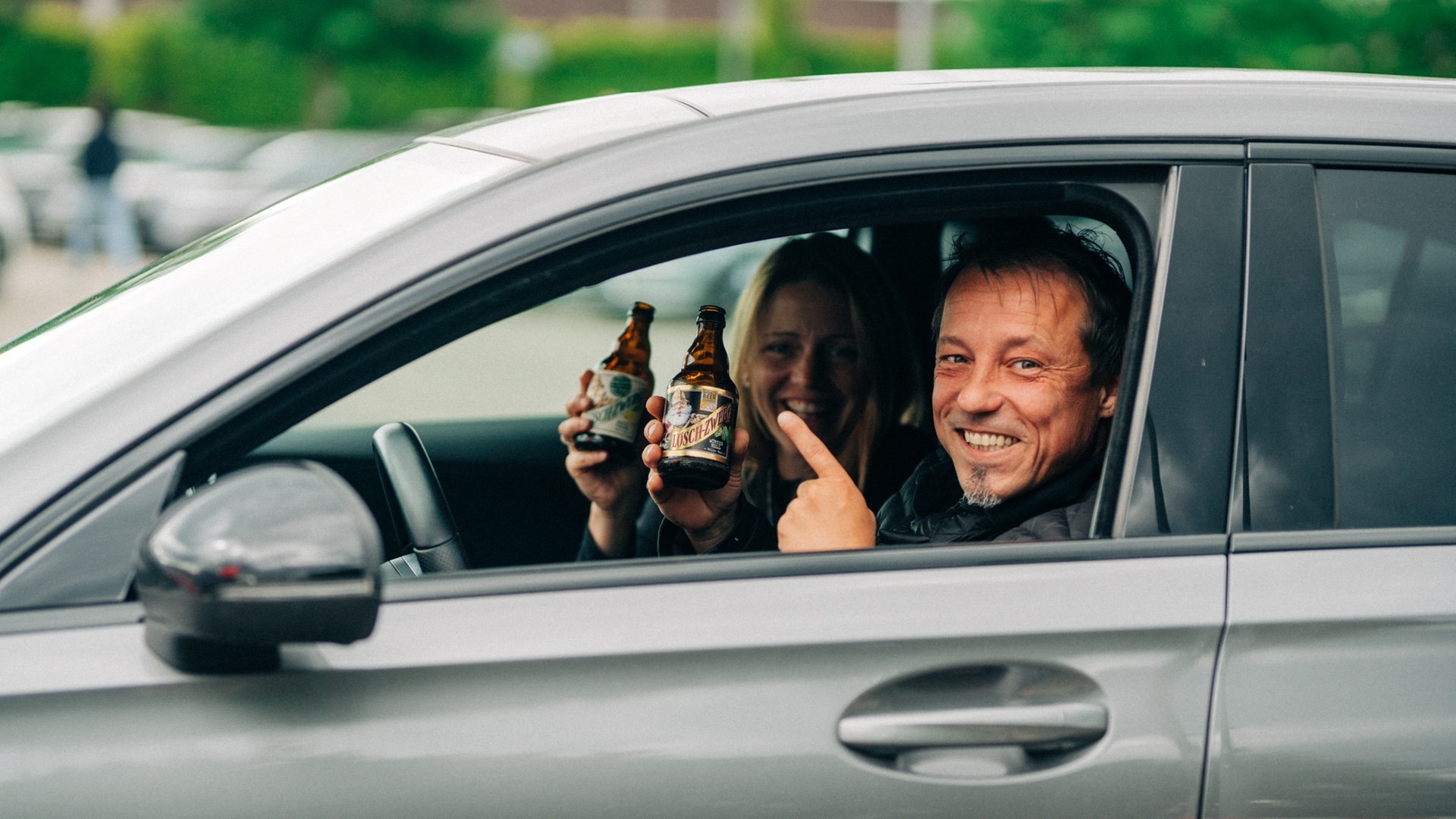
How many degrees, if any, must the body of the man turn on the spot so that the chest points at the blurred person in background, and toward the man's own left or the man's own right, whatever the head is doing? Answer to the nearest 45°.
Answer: approximately 90° to the man's own right

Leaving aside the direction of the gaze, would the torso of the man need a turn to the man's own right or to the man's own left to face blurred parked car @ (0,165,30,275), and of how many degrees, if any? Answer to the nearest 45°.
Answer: approximately 90° to the man's own right

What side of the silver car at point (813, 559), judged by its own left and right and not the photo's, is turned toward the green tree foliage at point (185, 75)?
right

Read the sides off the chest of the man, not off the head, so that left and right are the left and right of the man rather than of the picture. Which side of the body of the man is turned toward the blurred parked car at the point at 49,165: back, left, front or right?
right

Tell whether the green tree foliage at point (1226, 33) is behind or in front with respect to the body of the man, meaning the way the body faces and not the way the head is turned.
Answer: behind

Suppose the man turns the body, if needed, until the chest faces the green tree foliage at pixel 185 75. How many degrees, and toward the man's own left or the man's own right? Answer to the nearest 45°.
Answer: approximately 90° to the man's own right

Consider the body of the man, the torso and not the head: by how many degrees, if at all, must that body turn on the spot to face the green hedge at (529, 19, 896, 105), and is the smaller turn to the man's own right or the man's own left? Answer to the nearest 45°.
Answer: approximately 135° to the man's own right

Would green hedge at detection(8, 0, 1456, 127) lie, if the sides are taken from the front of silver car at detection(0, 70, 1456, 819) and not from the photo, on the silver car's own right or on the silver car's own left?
on the silver car's own right

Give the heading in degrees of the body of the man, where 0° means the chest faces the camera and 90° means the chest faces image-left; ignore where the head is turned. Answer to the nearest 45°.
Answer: approximately 45°

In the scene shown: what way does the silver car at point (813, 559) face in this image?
to the viewer's left
